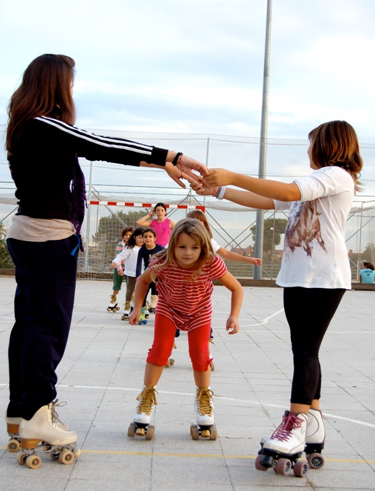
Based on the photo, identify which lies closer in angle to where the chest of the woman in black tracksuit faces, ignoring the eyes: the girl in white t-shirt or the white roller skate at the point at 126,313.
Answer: the girl in white t-shirt

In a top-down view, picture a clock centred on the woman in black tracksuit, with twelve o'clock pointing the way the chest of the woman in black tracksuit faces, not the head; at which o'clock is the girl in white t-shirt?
The girl in white t-shirt is roughly at 12 o'clock from the woman in black tracksuit.

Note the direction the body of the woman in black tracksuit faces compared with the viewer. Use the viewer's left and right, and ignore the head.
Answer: facing to the right of the viewer

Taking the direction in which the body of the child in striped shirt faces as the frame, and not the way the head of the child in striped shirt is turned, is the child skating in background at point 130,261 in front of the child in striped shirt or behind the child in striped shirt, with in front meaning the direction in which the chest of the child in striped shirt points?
behind

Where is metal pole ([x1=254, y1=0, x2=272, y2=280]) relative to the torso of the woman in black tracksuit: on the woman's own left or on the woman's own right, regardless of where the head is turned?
on the woman's own left

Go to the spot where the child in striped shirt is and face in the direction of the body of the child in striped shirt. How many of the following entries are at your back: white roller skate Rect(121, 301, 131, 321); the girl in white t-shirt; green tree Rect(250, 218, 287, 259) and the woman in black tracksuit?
2

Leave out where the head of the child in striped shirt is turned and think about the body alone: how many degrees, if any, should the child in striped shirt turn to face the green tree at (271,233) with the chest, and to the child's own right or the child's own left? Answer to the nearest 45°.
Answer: approximately 180°

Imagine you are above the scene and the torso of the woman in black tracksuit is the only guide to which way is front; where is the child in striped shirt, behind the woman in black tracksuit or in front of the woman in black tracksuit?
in front

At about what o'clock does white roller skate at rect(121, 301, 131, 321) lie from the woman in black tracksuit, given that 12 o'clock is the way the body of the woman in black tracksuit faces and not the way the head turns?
The white roller skate is roughly at 9 o'clock from the woman in black tracksuit.

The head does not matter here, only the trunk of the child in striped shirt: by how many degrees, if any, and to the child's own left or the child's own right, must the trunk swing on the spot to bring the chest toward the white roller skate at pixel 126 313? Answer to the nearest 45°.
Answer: approximately 180°

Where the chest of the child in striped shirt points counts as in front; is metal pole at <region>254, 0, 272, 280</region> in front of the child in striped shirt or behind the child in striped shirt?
behind

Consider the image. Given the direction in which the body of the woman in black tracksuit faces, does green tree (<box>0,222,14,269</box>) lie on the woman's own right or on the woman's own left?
on the woman's own left

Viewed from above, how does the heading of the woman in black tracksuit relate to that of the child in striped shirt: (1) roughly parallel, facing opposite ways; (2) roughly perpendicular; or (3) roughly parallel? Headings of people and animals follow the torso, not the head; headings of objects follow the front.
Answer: roughly perpendicular

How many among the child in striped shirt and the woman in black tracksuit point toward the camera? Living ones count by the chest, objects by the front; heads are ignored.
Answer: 1
